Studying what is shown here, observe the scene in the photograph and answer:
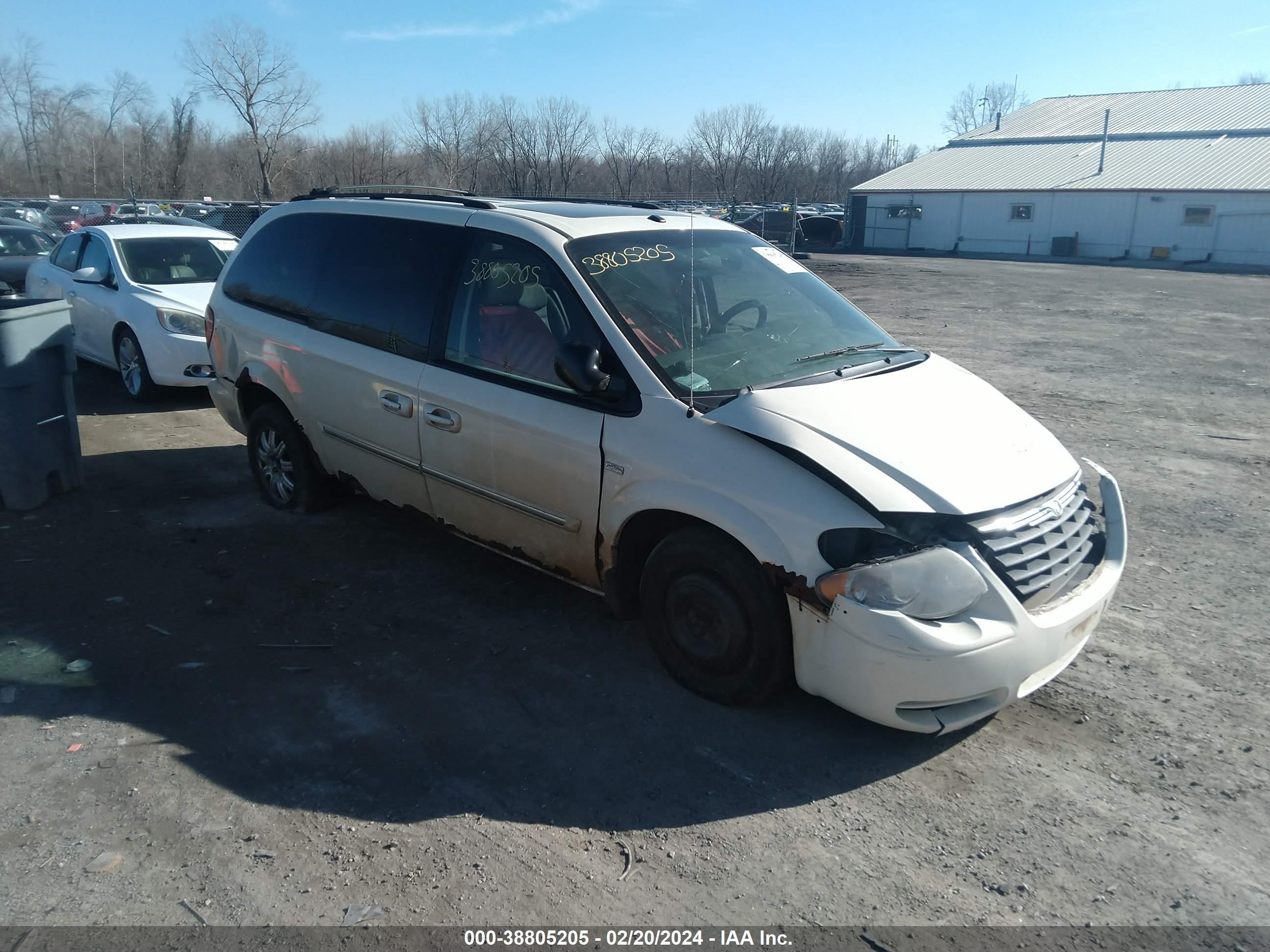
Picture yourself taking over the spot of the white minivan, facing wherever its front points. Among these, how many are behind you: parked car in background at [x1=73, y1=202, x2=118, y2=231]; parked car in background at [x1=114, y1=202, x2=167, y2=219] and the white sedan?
3

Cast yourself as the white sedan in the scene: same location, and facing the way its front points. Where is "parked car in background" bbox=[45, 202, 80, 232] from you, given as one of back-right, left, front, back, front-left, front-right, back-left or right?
back-left

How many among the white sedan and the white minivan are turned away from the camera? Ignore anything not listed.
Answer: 0

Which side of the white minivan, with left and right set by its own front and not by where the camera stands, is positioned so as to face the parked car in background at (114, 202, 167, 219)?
back

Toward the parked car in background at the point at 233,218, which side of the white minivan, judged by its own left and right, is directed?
back

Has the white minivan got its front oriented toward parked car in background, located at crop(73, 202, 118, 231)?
no

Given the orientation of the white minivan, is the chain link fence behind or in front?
behind

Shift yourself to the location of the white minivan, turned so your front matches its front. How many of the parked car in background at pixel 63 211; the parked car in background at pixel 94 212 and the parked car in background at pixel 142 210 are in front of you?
0

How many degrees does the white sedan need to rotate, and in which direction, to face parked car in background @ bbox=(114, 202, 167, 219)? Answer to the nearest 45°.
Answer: approximately 135° to its left

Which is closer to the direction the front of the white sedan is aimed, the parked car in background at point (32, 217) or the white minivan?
the white minivan

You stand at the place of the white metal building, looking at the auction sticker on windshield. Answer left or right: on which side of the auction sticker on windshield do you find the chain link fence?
right

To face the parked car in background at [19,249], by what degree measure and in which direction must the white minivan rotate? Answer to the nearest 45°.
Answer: approximately 180°

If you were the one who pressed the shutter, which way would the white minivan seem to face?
facing the viewer and to the right of the viewer

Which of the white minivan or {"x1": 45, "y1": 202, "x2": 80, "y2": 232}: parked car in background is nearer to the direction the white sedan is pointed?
the white minivan

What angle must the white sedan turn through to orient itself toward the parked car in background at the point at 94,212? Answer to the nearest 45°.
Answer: approximately 135° to its left

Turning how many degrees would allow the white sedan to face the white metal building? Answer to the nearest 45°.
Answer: approximately 90° to its left
